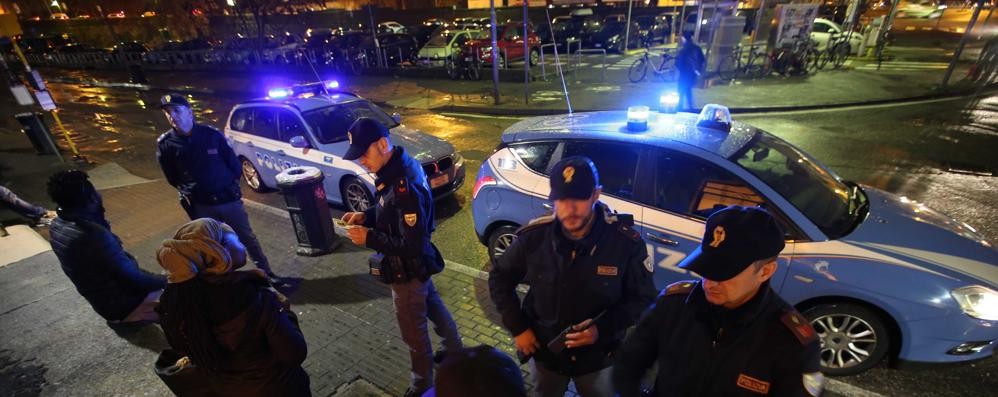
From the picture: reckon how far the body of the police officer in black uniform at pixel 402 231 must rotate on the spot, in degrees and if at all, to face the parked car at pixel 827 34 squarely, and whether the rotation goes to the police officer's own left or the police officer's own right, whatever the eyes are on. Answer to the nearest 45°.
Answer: approximately 135° to the police officer's own right

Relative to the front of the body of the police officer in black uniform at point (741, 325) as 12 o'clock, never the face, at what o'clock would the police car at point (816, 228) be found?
The police car is roughly at 5 o'clock from the police officer in black uniform.

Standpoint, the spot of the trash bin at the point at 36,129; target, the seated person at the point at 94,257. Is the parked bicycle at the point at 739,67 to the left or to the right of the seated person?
left

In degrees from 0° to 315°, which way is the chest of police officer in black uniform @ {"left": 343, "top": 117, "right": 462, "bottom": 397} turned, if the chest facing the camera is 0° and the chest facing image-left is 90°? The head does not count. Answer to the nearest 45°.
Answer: approximately 90°

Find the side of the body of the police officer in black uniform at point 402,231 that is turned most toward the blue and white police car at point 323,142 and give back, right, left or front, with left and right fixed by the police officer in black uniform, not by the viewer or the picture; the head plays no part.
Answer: right

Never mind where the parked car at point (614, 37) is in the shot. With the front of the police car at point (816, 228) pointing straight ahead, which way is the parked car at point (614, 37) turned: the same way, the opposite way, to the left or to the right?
to the right

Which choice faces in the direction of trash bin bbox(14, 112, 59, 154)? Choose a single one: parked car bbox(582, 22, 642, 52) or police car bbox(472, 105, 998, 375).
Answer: the parked car

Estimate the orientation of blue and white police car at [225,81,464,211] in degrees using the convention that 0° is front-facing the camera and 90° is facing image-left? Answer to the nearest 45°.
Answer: approximately 315°

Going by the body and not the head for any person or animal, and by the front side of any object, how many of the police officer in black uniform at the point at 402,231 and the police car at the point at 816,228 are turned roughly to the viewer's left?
1
